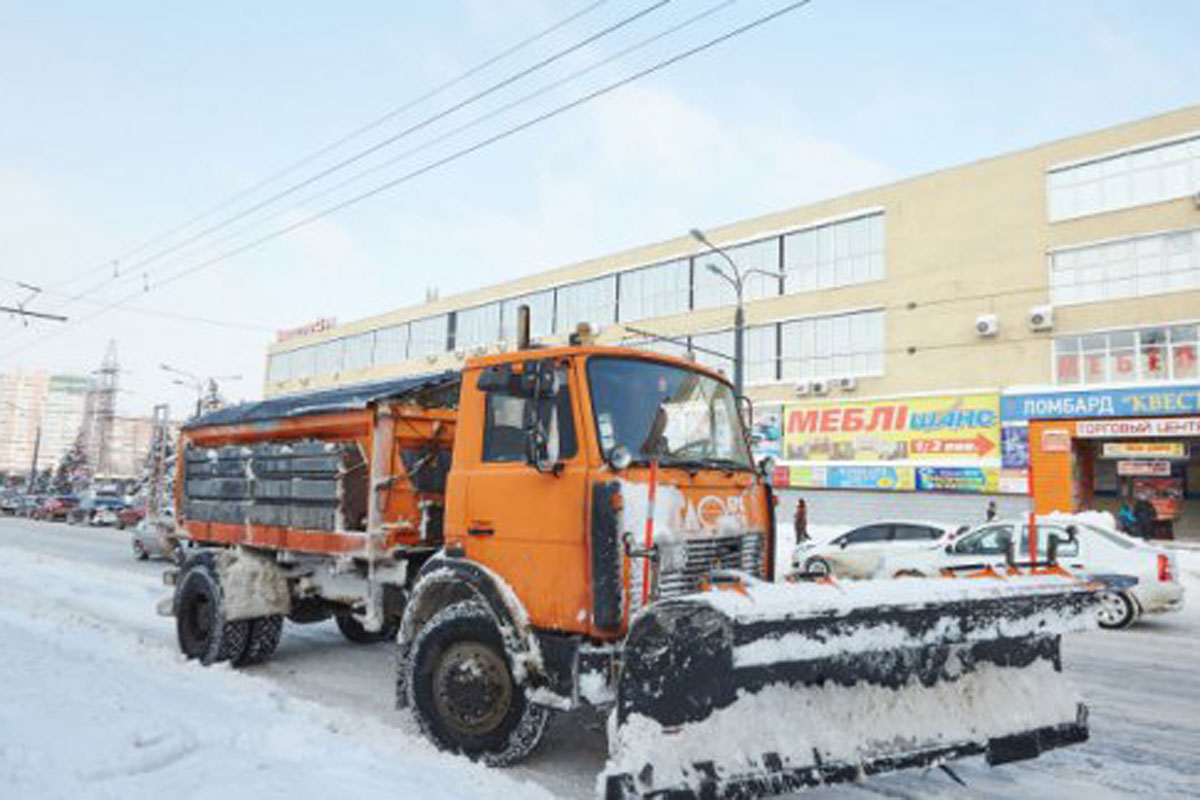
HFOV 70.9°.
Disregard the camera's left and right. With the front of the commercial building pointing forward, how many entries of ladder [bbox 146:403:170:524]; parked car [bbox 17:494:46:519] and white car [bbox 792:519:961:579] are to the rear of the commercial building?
0

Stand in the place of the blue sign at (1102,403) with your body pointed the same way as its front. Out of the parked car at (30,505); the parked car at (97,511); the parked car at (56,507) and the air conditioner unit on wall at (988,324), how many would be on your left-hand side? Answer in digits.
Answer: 0

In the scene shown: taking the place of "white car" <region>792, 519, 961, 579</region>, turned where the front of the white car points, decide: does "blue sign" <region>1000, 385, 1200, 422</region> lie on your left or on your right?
on your right

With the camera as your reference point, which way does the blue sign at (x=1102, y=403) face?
facing the viewer and to the left of the viewer

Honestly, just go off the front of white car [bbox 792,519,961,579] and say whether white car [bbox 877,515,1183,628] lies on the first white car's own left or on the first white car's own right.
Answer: on the first white car's own left

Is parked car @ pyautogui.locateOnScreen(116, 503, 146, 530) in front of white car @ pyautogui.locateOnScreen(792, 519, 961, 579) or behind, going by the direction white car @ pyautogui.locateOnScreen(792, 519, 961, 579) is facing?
in front

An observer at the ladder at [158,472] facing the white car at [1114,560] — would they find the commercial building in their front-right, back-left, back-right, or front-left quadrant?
front-left

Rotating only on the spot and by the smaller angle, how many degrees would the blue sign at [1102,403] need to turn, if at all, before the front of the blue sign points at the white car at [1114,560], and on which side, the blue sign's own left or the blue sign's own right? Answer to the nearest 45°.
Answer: approximately 45° to the blue sign's own left

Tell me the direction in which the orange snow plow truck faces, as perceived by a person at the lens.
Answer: facing the viewer and to the right of the viewer

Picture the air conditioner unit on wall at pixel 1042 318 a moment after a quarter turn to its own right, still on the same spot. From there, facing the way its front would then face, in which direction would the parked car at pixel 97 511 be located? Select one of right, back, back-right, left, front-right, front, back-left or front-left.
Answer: front-left

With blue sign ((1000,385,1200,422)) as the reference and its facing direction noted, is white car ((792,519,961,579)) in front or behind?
in front

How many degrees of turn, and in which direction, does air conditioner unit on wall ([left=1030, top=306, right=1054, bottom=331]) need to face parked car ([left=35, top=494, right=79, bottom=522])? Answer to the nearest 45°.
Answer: approximately 45° to its right

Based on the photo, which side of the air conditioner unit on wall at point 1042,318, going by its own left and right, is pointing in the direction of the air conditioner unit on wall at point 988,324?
right

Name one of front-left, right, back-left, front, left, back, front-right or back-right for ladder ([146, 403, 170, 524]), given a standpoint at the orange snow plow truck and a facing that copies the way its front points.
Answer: back

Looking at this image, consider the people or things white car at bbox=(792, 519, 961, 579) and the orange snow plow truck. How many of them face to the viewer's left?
1

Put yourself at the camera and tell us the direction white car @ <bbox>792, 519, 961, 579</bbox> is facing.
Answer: facing to the left of the viewer

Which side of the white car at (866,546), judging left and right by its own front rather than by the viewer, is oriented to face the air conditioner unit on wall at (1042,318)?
right

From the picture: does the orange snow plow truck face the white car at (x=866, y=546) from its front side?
no

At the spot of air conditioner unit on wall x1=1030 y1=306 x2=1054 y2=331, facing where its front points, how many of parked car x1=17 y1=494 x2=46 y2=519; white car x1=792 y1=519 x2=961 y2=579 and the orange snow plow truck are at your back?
0

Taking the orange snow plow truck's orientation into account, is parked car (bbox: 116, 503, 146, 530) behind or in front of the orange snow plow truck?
behind

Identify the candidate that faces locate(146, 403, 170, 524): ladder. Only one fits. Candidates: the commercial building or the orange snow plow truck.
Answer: the commercial building
